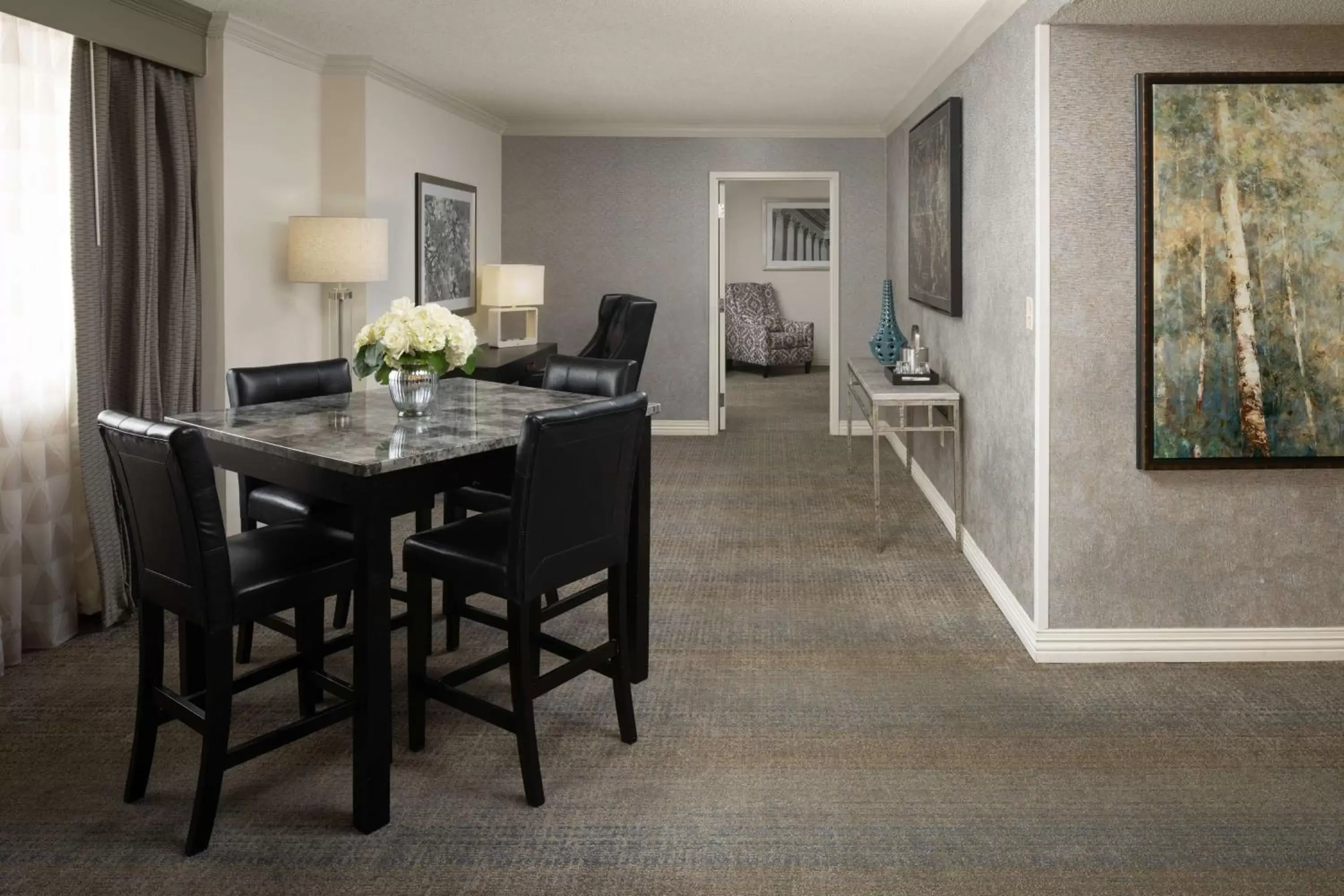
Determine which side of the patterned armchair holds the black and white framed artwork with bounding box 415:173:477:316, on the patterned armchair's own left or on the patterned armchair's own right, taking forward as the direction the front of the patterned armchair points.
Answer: on the patterned armchair's own right

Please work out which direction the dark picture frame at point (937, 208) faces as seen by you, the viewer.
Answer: facing to the left of the viewer

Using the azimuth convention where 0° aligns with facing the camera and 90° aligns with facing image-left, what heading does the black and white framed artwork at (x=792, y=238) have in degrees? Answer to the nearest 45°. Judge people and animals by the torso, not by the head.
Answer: approximately 0°

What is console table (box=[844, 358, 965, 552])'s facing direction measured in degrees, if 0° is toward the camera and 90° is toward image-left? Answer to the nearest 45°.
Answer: approximately 90°

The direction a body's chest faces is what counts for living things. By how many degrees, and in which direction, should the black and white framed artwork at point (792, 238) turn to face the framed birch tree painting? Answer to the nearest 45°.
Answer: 0° — it already faces it

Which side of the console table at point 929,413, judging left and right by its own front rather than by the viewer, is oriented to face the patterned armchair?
right

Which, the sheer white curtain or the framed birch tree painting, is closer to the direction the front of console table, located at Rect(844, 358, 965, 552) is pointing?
the sheer white curtain

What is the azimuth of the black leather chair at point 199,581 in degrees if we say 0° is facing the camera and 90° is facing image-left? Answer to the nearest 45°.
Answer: approximately 225°

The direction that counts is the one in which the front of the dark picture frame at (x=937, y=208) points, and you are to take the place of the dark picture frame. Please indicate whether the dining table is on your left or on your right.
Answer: on your left
